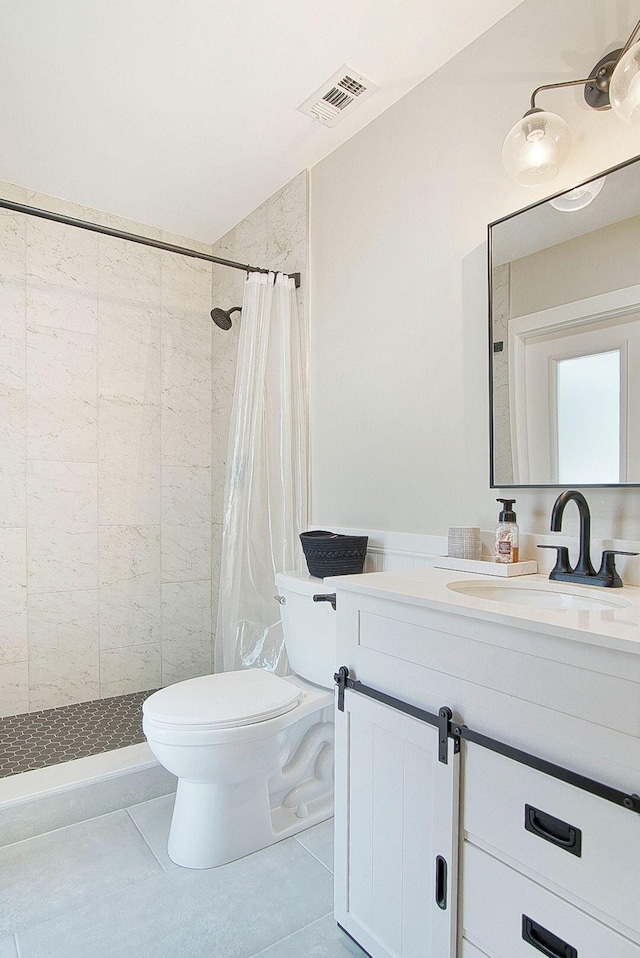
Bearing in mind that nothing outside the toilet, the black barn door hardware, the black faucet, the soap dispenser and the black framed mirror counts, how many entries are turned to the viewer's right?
0

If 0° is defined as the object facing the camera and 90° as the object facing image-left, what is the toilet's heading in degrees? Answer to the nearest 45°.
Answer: approximately 45°

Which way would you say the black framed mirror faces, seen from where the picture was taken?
facing the viewer and to the left of the viewer

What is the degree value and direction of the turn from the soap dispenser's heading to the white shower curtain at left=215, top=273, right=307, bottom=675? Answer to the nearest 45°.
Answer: approximately 90° to its right

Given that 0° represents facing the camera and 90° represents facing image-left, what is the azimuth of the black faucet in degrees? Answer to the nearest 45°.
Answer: approximately 45°

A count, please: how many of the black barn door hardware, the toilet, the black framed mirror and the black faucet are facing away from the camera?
0
